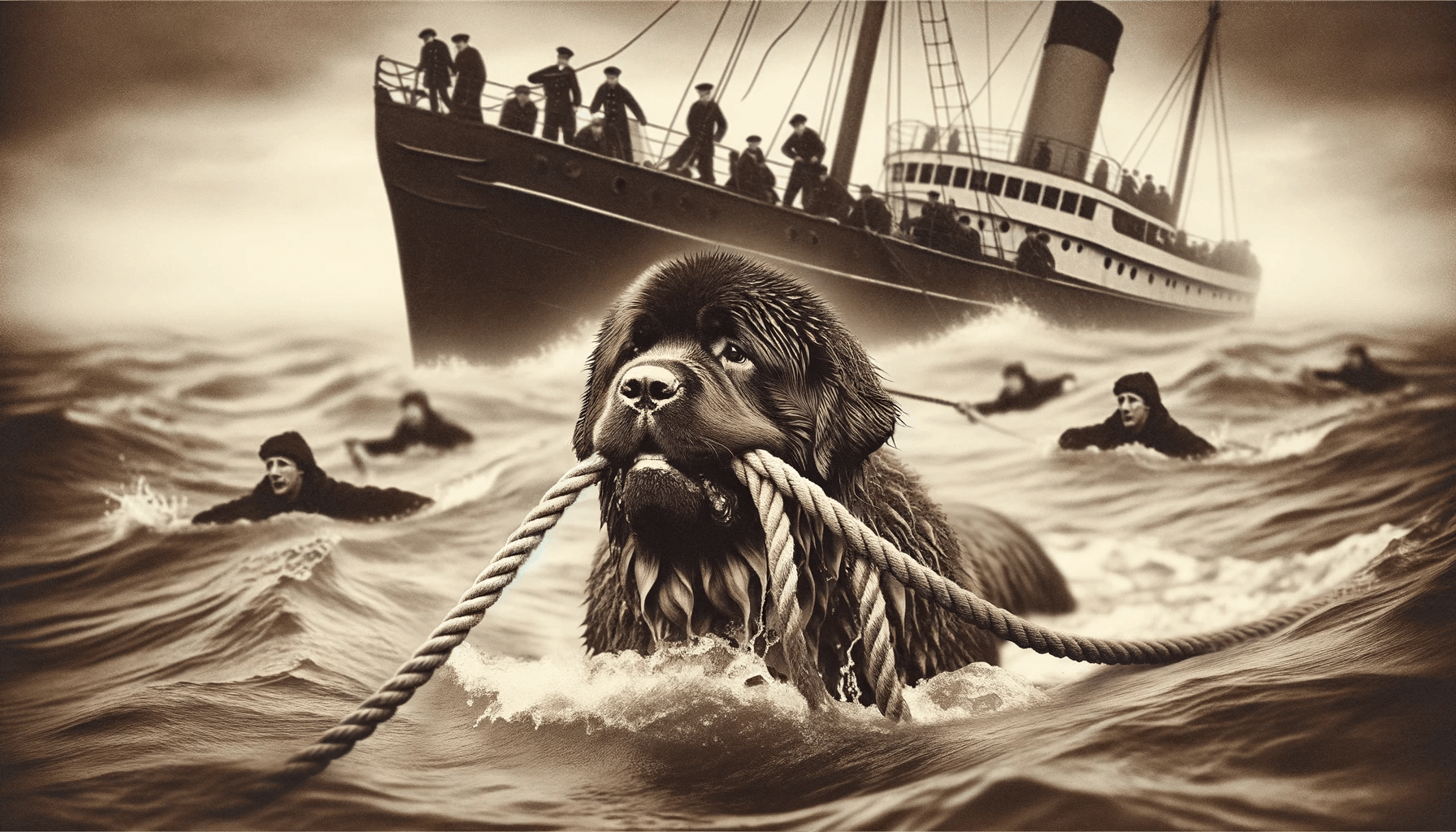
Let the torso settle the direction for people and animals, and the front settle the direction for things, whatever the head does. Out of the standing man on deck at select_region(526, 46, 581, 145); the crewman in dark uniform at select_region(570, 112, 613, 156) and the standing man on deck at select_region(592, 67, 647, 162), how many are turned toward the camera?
3

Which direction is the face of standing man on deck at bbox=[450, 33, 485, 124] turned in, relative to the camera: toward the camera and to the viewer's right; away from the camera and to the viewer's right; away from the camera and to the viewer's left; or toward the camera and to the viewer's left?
toward the camera and to the viewer's left

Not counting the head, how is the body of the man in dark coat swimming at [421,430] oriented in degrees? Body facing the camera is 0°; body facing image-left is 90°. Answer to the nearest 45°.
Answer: approximately 45°
